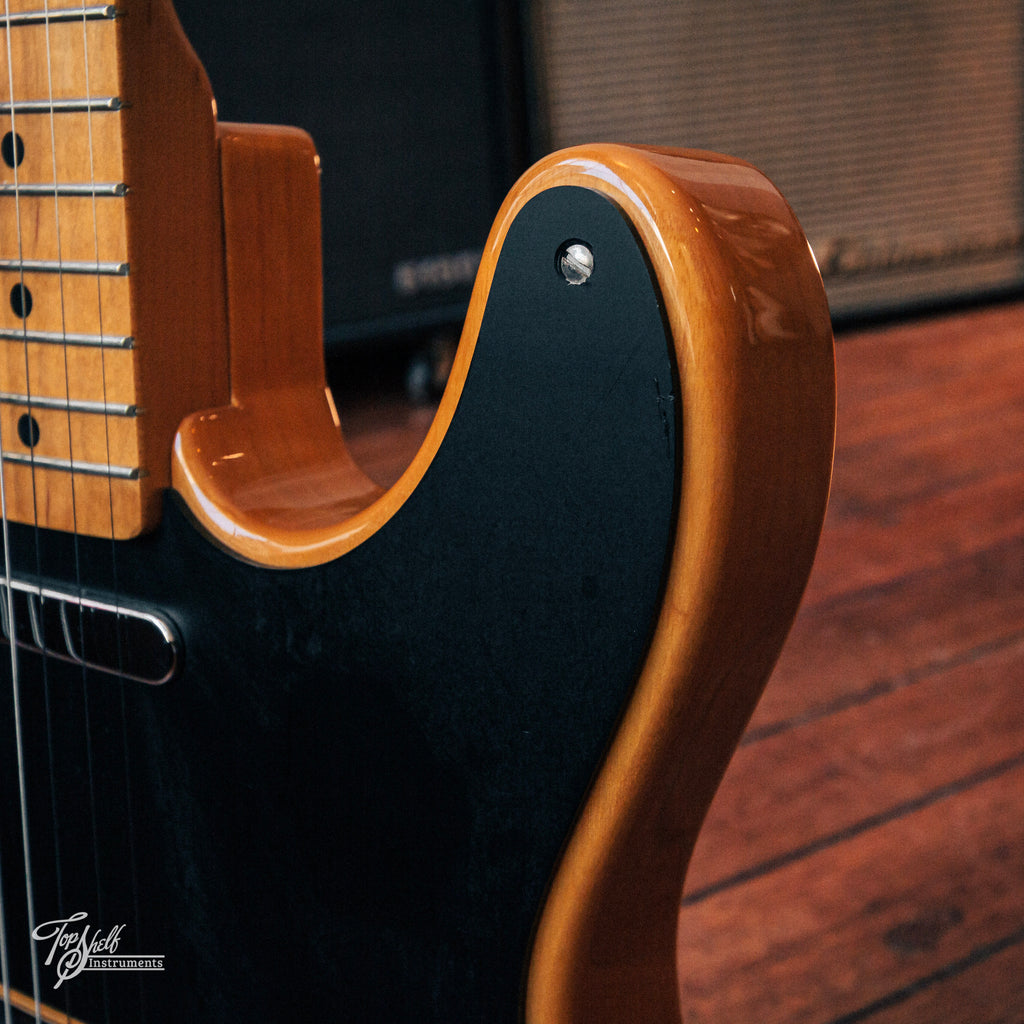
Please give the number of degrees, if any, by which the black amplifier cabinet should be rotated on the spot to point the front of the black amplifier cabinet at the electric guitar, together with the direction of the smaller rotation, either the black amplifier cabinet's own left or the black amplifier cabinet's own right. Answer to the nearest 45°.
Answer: approximately 45° to the black amplifier cabinet's own right

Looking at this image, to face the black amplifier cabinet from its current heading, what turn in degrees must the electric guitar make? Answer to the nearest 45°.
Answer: approximately 135° to its right

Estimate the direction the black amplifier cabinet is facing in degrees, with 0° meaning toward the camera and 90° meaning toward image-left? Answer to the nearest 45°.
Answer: approximately 315°

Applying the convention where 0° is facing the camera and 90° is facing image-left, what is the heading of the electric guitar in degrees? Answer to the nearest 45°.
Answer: approximately 45°
